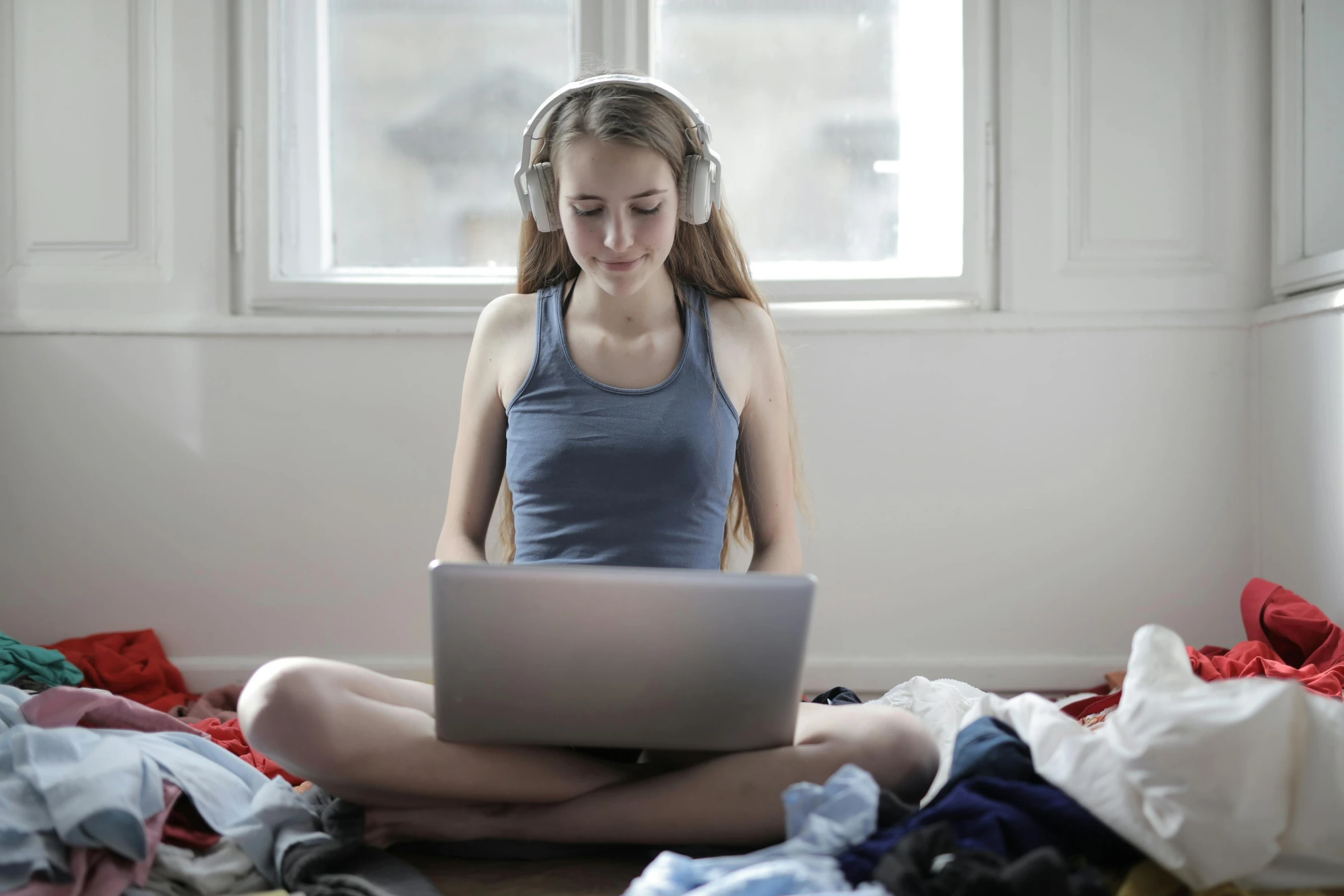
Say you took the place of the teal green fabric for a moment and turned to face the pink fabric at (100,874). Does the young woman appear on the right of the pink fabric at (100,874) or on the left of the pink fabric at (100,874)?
left

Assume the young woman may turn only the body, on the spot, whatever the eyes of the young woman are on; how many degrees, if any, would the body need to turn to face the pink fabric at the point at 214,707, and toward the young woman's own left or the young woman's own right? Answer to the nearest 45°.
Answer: approximately 135° to the young woman's own right
